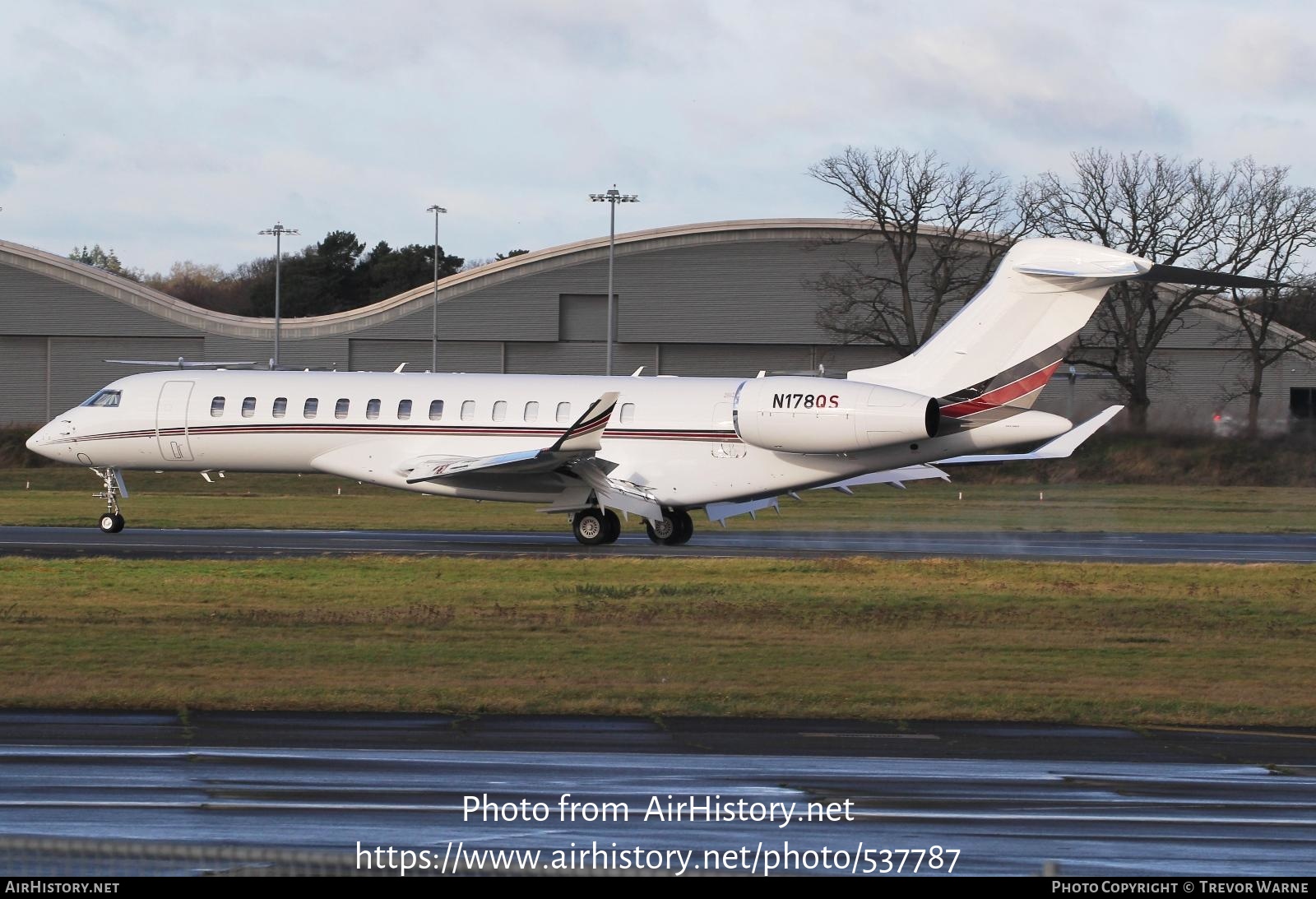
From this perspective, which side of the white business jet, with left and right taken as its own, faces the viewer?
left
